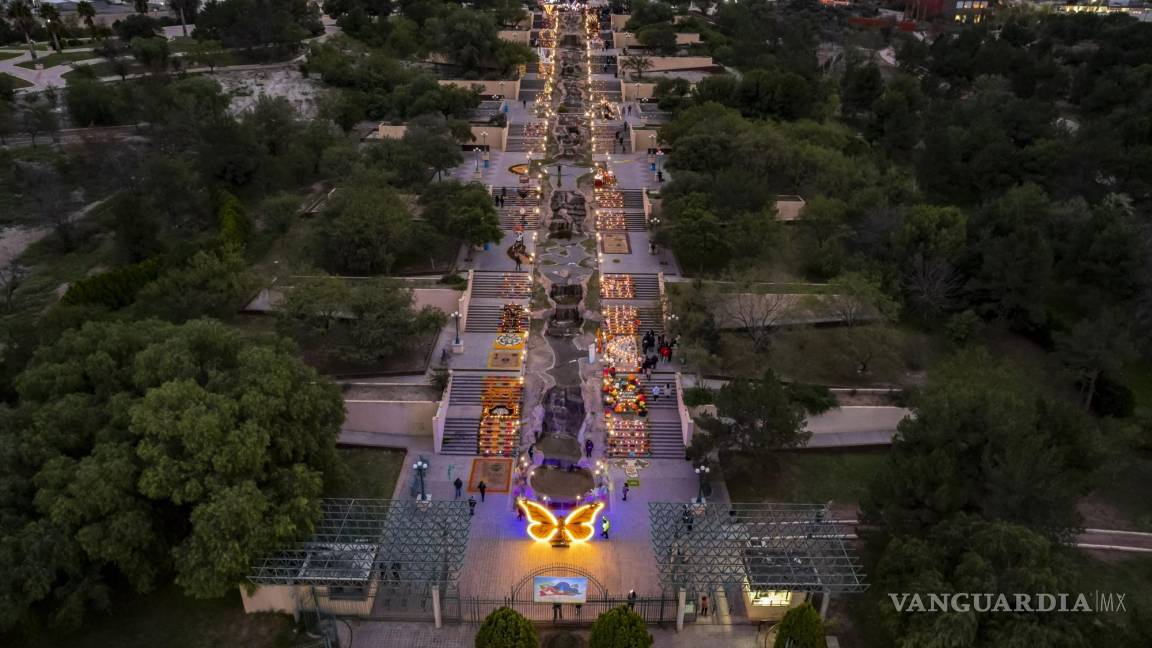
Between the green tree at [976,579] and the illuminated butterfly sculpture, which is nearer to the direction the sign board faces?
the green tree

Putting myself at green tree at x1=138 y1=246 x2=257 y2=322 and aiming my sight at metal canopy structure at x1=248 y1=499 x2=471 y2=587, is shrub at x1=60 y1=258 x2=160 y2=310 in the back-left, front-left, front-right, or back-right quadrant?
back-right

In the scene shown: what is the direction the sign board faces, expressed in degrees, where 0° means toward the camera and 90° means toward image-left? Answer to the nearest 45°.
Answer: approximately 0°

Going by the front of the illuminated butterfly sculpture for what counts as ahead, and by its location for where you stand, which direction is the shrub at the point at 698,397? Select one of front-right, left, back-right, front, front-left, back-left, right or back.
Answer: back-left

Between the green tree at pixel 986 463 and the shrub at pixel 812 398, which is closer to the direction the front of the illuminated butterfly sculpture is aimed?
the green tree

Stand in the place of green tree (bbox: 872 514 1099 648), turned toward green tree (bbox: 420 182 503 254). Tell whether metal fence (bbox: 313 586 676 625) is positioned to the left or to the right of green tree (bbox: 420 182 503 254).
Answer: left

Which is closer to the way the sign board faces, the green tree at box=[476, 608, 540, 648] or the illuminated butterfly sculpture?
the green tree

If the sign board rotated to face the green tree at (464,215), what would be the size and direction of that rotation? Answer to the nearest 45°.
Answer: approximately 180°

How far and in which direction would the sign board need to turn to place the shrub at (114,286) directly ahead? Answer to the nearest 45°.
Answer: approximately 135° to its right

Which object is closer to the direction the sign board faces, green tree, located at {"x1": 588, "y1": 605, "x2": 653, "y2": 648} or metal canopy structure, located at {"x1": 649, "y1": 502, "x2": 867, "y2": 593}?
the green tree

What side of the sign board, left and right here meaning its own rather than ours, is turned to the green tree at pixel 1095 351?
left

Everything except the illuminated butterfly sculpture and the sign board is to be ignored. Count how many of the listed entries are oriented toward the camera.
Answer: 2

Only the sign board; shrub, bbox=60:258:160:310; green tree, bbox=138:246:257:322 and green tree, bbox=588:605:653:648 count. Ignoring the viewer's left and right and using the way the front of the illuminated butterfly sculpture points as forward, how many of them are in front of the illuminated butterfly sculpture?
2
